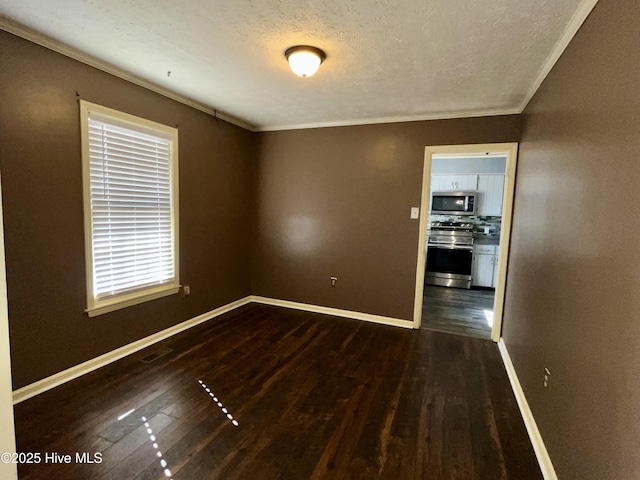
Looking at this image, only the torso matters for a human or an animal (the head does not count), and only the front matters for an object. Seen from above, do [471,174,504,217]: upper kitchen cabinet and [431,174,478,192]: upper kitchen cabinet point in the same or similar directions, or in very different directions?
same or similar directions

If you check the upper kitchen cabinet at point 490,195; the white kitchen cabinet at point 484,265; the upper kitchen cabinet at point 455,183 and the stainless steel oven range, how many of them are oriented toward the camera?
4

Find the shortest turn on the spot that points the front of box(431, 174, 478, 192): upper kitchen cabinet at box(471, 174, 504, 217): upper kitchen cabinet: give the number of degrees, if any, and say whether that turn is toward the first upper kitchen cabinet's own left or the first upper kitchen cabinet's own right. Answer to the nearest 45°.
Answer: approximately 90° to the first upper kitchen cabinet's own left

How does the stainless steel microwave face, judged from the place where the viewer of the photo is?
facing the viewer

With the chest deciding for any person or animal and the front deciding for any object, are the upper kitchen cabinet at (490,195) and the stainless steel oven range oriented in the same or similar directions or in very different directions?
same or similar directions

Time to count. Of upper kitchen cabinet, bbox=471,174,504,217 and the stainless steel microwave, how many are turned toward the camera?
2

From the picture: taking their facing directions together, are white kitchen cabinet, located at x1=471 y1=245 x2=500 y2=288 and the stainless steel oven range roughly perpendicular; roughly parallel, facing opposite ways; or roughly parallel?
roughly parallel

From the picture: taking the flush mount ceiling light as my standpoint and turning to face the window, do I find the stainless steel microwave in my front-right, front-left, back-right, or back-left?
back-right

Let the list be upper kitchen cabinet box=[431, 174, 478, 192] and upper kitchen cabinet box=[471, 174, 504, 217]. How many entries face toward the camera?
2

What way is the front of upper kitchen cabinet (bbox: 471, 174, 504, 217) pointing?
toward the camera

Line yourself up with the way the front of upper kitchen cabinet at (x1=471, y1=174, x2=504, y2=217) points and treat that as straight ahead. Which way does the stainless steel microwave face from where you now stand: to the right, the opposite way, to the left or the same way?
the same way

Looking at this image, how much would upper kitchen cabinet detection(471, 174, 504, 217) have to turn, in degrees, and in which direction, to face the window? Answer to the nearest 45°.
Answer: approximately 45° to its right

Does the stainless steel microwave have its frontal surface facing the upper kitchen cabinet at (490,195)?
no
